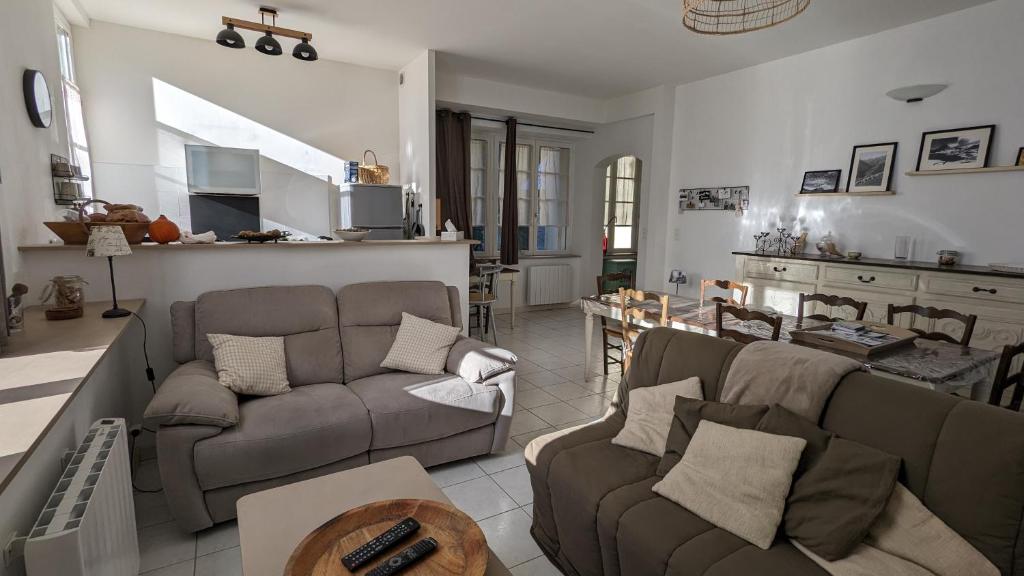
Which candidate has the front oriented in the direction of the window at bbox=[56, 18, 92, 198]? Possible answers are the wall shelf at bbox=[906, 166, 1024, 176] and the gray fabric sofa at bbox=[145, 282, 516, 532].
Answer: the wall shelf

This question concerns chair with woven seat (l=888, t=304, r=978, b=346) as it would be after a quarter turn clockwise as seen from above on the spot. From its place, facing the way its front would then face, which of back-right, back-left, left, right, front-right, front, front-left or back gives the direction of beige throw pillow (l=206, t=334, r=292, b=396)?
left

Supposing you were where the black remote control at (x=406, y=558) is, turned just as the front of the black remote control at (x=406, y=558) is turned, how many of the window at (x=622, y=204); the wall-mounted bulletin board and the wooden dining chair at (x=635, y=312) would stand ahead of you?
3

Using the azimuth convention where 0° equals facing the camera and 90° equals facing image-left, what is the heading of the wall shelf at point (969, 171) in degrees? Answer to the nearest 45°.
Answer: approximately 45°

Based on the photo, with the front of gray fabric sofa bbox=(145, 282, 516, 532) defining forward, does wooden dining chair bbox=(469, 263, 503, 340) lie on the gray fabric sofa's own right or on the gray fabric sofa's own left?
on the gray fabric sofa's own left

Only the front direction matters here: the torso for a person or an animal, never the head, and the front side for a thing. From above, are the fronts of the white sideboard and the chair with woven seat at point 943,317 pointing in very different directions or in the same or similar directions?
same or similar directions

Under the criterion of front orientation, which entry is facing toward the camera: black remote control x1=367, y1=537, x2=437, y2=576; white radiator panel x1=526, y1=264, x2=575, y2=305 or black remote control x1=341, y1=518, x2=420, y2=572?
the white radiator panel

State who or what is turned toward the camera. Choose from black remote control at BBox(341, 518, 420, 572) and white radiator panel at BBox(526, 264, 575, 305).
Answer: the white radiator panel

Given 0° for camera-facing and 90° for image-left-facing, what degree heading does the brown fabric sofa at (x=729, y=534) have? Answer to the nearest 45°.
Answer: approximately 45°

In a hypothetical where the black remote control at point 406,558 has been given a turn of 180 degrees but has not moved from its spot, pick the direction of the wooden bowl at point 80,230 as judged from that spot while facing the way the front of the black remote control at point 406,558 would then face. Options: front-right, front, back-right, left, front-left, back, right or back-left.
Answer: right

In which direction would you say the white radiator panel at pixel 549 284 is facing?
toward the camera
